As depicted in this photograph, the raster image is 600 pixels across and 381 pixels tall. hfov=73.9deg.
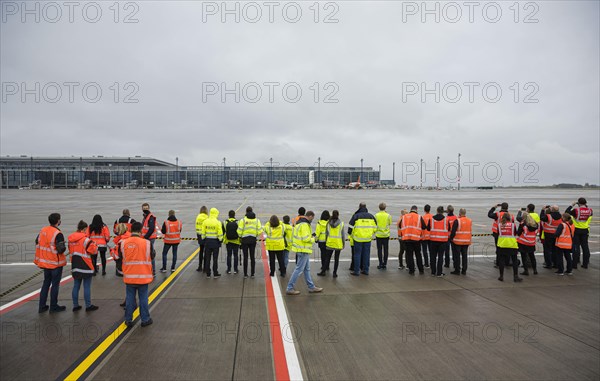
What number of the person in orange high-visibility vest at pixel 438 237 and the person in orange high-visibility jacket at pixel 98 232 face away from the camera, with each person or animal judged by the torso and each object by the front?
2

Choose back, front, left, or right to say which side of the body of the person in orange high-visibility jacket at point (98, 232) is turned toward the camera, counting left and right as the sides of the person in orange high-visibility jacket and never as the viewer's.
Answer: back

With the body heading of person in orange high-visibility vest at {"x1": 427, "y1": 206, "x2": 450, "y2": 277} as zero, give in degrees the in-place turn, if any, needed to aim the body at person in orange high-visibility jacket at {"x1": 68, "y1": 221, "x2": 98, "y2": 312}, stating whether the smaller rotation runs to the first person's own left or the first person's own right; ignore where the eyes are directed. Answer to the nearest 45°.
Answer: approximately 135° to the first person's own left

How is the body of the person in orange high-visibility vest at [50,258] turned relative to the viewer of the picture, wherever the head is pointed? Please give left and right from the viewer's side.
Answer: facing away from the viewer and to the right of the viewer

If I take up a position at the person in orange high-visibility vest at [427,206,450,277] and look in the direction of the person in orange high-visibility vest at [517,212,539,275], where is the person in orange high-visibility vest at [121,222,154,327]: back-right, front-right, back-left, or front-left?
back-right

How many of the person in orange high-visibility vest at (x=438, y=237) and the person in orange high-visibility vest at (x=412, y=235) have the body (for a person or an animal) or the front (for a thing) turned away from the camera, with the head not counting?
2

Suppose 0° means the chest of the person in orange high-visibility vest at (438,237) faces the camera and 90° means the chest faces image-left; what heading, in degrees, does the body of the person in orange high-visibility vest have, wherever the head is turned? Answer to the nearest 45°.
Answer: approximately 180°

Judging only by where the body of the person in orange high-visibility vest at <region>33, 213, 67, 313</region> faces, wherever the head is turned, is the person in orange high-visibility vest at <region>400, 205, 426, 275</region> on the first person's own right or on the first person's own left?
on the first person's own right

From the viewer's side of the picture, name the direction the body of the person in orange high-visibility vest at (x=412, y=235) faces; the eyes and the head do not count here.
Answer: away from the camera

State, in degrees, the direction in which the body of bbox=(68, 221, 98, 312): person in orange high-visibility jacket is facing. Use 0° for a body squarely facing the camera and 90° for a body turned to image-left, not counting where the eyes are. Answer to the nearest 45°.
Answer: approximately 225°

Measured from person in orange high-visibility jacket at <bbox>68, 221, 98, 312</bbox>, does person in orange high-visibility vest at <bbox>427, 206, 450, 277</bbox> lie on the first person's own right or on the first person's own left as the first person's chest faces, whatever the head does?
on the first person's own right
